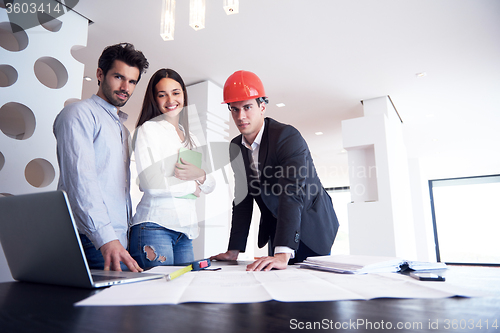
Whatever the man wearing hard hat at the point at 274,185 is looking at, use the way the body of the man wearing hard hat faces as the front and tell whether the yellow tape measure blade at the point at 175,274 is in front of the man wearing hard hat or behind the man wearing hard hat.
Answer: in front

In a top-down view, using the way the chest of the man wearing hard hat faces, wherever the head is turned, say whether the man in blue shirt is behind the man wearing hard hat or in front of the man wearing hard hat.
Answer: in front

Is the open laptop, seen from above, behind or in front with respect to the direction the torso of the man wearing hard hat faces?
in front

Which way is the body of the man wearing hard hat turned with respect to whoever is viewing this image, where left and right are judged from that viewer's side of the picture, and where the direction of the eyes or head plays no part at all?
facing the viewer and to the left of the viewer

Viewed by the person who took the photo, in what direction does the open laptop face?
facing away from the viewer and to the right of the viewer

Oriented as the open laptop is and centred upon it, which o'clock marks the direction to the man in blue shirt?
The man in blue shirt is roughly at 11 o'clock from the open laptop.
